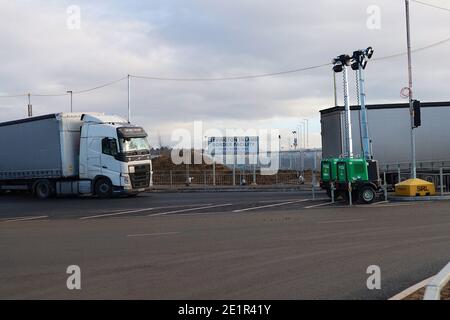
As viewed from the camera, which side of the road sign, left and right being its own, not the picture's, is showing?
front

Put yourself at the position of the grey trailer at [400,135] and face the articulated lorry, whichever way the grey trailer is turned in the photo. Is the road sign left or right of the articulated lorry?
right

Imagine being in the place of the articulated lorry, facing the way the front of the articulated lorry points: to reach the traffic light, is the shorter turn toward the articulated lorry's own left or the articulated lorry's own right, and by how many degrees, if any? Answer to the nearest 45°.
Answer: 0° — it already faces it

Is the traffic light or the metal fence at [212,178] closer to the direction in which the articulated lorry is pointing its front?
the traffic light

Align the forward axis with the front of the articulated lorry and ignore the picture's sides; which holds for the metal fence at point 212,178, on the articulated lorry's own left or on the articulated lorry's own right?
on the articulated lorry's own left

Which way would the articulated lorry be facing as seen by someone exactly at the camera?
facing the viewer and to the right of the viewer

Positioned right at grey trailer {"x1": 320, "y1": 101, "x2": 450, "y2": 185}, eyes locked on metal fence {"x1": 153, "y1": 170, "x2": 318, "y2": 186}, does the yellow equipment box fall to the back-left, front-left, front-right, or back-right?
back-left

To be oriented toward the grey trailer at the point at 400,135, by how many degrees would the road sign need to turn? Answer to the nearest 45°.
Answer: approximately 45° to its left

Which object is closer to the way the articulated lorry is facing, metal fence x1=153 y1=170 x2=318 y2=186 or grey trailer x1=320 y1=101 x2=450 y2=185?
the grey trailer

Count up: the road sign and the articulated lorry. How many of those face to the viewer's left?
0

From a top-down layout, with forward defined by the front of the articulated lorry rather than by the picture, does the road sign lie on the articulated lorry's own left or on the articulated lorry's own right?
on the articulated lorry's own left

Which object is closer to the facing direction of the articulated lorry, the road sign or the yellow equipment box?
the yellow equipment box
